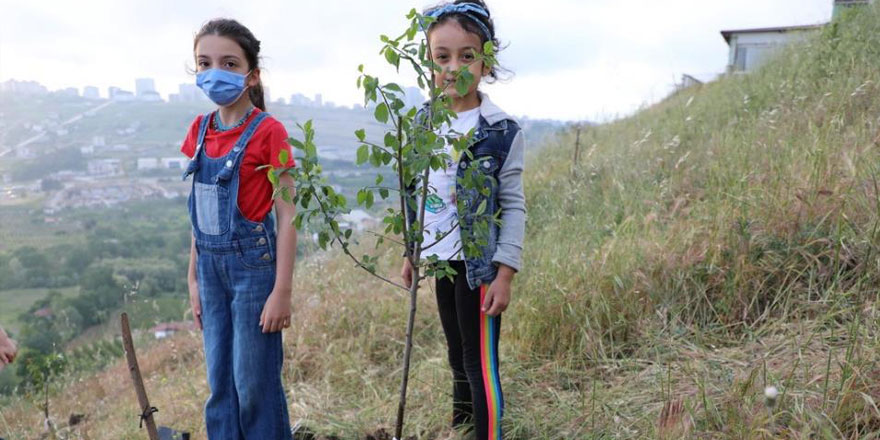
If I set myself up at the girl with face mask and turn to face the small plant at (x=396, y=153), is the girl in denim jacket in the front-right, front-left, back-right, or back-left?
front-left

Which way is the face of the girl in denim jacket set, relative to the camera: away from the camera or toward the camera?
toward the camera

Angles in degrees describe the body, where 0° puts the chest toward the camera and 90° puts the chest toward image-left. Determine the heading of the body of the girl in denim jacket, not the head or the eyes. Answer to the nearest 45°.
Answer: approximately 45°

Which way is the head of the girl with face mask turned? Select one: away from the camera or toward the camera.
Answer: toward the camera

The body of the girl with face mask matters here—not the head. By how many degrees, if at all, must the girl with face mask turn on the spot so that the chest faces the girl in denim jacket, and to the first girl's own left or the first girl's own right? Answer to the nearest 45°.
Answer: approximately 135° to the first girl's own left

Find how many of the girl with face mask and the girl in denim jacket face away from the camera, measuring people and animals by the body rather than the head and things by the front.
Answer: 0

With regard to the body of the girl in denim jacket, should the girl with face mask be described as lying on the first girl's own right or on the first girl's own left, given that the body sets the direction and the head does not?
on the first girl's own right

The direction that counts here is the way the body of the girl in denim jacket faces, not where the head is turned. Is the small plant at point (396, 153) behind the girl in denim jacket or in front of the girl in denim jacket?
in front

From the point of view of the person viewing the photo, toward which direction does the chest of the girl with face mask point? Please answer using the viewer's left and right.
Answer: facing the viewer and to the left of the viewer

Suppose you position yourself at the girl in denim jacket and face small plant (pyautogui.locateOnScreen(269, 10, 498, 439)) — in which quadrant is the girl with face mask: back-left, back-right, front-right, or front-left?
front-right

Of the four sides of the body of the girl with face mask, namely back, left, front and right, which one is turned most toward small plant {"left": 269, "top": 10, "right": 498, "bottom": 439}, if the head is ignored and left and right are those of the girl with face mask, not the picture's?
left
